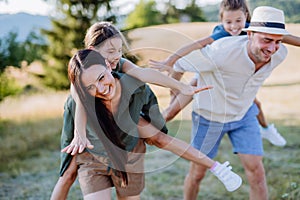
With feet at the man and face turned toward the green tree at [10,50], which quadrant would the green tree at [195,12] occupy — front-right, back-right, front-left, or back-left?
front-right

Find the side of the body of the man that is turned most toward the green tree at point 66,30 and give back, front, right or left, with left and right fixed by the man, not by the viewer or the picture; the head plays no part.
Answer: back

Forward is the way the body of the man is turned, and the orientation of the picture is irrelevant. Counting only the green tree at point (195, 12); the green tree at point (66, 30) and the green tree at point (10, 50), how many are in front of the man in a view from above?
0

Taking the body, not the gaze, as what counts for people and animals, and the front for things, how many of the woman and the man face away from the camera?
0

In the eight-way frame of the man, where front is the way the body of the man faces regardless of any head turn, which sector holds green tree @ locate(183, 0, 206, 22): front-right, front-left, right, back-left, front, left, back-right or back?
back-left

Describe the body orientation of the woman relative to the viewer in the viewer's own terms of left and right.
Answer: facing the viewer

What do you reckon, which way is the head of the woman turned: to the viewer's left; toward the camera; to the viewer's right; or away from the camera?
toward the camera

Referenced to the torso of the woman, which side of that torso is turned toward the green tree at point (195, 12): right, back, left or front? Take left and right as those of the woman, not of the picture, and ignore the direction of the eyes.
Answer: back

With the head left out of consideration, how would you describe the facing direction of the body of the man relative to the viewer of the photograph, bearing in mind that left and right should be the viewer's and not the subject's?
facing the viewer and to the right of the viewer

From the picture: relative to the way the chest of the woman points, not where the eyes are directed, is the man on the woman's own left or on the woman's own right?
on the woman's own left

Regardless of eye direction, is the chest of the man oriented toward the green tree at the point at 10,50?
no

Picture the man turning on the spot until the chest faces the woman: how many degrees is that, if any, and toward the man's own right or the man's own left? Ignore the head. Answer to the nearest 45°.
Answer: approximately 90° to the man's own right

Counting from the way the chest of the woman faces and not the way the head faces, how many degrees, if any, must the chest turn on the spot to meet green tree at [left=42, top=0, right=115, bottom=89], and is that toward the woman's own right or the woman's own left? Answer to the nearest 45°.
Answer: approximately 180°
